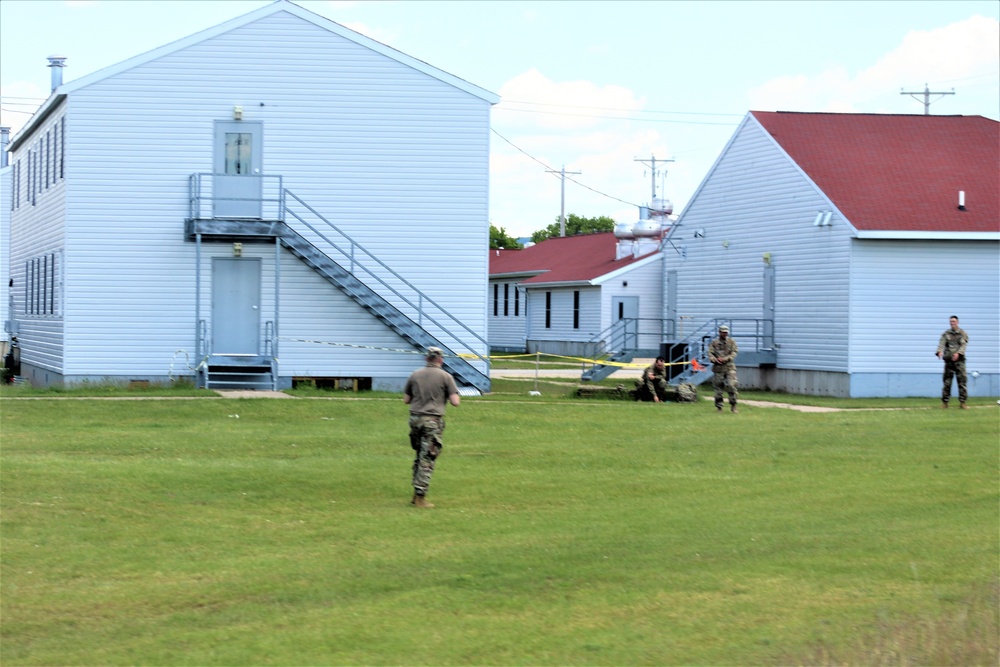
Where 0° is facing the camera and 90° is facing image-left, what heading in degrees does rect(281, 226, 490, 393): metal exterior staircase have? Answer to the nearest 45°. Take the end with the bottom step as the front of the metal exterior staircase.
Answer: approximately 270°

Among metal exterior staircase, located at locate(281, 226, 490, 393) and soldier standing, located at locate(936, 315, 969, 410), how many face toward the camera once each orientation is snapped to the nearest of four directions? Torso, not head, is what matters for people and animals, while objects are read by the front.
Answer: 1

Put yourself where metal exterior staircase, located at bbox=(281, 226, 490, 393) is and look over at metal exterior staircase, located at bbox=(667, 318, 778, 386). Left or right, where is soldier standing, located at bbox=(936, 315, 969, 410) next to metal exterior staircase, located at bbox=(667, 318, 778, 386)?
right

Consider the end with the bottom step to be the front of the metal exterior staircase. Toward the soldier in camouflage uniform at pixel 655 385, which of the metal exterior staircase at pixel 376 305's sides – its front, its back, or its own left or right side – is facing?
front

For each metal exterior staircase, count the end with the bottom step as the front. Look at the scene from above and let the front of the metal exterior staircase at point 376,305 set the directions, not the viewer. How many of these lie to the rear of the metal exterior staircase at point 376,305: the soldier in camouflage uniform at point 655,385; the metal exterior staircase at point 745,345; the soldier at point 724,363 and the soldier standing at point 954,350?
0

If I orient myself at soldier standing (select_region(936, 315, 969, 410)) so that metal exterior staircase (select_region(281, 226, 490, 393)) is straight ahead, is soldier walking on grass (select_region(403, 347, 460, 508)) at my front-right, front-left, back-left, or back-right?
front-left

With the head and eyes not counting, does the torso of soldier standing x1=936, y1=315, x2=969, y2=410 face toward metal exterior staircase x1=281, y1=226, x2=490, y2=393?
no

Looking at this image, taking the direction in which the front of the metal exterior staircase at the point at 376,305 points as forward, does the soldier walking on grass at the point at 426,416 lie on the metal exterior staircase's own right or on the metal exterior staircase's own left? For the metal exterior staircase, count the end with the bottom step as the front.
on the metal exterior staircase's own right

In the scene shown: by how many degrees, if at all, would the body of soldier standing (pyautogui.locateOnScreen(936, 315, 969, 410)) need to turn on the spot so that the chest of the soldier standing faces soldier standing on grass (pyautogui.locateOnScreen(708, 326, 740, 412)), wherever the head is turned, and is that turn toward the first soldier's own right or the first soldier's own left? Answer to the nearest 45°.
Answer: approximately 45° to the first soldier's own right

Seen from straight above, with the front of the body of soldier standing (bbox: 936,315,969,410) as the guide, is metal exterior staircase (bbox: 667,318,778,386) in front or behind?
behind

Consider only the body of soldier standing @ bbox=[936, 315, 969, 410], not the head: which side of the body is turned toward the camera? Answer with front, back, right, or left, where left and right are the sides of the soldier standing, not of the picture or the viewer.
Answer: front

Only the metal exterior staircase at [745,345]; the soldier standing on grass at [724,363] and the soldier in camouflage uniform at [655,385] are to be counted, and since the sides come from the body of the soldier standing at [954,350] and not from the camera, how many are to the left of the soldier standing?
0
